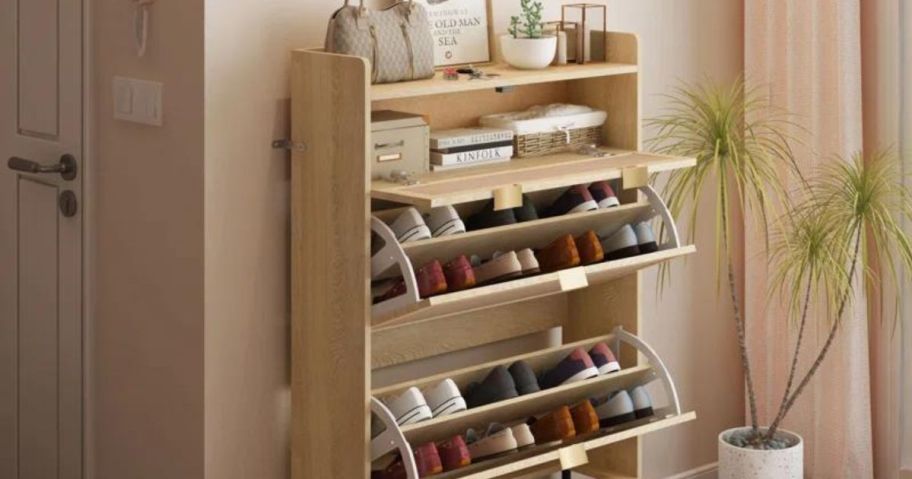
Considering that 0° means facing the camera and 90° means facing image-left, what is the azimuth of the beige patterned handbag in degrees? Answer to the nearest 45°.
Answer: approximately 315°

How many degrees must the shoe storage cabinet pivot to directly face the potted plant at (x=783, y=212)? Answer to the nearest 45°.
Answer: approximately 90° to its left
